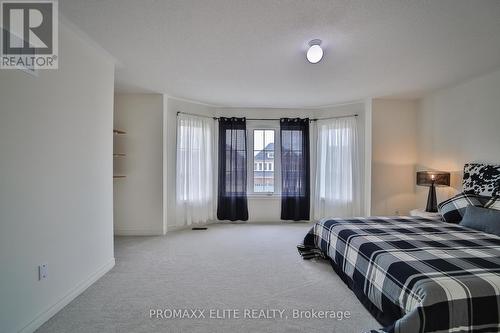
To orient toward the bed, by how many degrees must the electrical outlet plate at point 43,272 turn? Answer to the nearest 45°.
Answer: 0° — it already faces it

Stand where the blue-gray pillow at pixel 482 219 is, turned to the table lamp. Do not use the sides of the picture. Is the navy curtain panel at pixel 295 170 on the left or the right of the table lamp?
left

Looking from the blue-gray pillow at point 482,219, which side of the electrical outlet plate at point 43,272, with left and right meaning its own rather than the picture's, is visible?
front

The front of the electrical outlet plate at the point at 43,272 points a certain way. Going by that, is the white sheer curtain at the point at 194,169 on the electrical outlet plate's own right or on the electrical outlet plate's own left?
on the electrical outlet plate's own left

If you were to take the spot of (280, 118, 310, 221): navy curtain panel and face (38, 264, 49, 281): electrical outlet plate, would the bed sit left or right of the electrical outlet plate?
left
